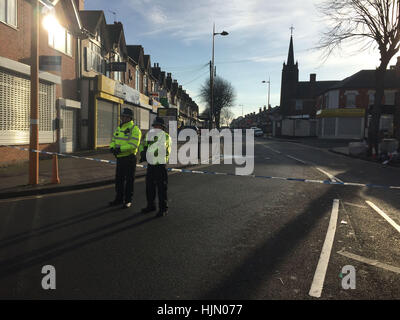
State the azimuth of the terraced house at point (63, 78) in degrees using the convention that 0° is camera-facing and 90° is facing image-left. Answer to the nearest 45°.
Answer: approximately 315°

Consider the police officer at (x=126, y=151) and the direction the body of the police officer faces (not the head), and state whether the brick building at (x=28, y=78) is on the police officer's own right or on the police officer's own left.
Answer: on the police officer's own right

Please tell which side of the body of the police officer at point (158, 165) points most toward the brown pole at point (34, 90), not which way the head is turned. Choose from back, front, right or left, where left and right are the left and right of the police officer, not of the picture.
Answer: right

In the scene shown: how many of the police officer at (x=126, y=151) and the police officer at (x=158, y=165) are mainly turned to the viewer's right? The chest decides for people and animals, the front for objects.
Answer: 0

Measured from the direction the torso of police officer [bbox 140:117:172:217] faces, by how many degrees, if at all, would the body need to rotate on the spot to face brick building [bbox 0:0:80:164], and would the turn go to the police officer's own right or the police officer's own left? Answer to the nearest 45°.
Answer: approximately 90° to the police officer's own right

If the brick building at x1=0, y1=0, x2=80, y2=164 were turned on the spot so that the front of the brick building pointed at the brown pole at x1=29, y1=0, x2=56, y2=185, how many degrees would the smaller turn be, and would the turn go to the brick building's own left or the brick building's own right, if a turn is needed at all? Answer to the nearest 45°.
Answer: approximately 45° to the brick building's own right

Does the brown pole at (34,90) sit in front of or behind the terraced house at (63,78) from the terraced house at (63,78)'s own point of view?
in front

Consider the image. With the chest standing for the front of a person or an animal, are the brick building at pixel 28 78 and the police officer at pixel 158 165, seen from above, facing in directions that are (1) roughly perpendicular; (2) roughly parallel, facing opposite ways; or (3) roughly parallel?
roughly perpendicular

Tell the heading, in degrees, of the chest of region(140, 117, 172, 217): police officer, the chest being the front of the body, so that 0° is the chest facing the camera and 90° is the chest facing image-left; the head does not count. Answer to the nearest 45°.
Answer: approximately 45°

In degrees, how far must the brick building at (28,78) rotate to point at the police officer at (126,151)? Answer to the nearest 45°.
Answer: approximately 45° to its right

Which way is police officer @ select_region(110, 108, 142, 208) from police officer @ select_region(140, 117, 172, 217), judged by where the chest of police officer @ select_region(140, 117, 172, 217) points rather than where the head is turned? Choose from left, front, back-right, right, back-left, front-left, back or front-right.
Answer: right

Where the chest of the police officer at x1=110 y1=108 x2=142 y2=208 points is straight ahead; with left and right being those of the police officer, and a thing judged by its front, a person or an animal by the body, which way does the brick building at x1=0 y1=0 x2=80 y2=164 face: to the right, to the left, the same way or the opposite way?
to the left

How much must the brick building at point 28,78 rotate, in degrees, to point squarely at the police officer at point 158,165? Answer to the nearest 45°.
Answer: approximately 45° to its right

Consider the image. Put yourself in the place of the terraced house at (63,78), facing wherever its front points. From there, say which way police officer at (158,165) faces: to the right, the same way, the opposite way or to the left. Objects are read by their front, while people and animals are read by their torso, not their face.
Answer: to the right

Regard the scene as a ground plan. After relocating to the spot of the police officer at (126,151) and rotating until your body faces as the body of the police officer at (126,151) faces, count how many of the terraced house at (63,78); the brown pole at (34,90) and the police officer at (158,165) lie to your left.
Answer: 1
